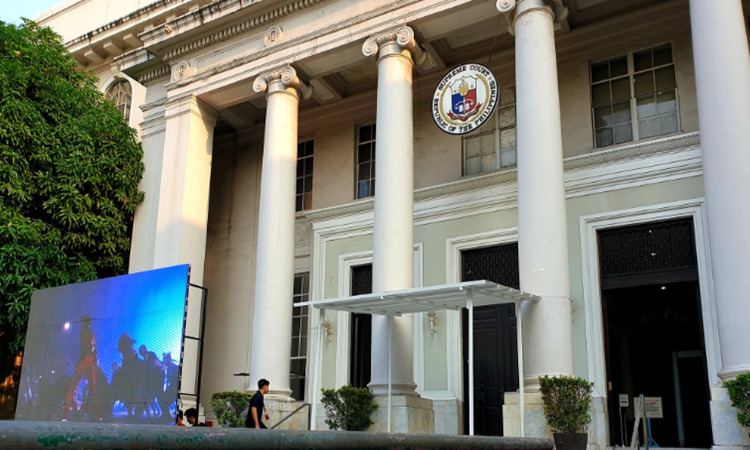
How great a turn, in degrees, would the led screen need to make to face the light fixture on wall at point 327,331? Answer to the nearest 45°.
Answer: approximately 135° to its left

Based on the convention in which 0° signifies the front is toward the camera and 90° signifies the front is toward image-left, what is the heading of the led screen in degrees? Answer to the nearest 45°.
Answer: approximately 45°

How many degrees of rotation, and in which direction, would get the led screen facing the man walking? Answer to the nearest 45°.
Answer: approximately 90° to its left

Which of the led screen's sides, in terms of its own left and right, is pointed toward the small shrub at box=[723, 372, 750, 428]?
left

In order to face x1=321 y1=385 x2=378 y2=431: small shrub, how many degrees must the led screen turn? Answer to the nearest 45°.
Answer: approximately 90° to its left

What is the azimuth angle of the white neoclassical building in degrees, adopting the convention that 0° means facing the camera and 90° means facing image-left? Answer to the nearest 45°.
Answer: approximately 45°
